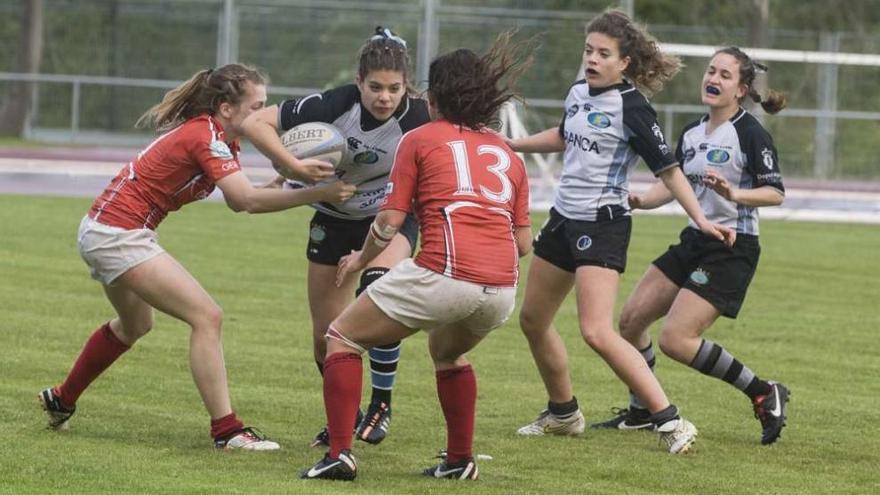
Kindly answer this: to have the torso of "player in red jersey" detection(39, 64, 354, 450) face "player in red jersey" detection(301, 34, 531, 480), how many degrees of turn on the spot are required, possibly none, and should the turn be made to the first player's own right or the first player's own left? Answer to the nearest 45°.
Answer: approximately 45° to the first player's own right

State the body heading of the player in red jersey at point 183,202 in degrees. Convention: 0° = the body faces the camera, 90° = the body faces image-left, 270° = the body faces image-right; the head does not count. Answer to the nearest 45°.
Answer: approximately 270°

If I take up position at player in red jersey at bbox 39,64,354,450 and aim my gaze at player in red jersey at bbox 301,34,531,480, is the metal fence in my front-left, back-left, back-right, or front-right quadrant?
back-left

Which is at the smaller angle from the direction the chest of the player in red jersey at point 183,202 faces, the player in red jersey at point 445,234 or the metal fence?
the player in red jersey

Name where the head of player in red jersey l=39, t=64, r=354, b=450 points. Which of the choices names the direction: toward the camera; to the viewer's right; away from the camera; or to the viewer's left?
to the viewer's right

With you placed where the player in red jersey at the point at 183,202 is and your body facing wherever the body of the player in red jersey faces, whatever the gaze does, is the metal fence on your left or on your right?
on your left
